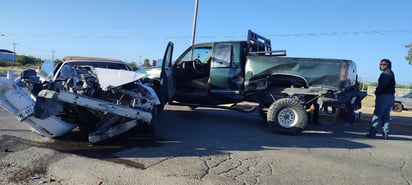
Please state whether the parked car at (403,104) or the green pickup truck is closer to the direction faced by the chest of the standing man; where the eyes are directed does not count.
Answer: the green pickup truck

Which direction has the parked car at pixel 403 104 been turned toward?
to the viewer's left

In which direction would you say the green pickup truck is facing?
to the viewer's left
